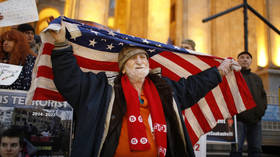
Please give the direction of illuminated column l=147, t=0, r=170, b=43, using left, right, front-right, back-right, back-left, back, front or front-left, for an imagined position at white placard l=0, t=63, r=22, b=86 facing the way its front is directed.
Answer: back-left

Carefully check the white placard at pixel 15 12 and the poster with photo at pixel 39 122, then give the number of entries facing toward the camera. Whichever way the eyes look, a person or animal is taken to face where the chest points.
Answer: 2

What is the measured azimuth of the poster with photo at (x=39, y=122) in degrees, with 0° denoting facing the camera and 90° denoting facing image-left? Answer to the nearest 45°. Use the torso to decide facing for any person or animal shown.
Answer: approximately 0°

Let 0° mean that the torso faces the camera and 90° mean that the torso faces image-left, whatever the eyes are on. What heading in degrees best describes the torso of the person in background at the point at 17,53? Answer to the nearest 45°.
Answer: approximately 45°

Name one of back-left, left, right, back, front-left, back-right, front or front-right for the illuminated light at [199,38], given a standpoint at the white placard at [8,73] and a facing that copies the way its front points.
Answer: back-left

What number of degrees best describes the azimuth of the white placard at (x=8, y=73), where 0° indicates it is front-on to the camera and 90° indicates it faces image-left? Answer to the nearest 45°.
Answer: approximately 0°

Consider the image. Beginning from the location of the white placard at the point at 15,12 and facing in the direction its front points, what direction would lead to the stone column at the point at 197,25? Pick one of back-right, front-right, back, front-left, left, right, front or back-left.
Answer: back-left
